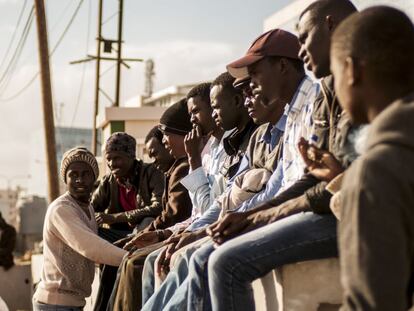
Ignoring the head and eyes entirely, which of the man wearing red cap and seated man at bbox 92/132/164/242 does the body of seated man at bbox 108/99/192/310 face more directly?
the seated man

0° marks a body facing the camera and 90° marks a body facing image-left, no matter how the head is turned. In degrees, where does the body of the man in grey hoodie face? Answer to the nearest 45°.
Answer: approximately 135°

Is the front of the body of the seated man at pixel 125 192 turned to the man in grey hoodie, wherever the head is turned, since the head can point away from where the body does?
no

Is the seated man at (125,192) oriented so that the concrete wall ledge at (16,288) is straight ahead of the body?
no

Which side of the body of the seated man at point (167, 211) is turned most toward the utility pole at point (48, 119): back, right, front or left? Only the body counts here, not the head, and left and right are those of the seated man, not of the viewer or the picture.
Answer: right

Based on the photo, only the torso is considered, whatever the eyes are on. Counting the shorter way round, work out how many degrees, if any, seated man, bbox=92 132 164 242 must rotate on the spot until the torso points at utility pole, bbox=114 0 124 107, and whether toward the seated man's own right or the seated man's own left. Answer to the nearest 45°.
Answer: approximately 135° to the seated man's own right

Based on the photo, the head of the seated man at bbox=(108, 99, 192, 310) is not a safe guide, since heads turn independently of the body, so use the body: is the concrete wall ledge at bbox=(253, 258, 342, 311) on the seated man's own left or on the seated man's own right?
on the seated man's own left

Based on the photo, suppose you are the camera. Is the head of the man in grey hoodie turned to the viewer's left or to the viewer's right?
to the viewer's left

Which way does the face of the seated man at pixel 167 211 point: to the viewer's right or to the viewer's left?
to the viewer's left

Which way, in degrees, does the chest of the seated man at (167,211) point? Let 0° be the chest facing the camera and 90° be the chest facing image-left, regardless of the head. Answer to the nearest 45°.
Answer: approximately 90°

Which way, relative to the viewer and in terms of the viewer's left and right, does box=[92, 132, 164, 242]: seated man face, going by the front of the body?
facing the viewer and to the left of the viewer
